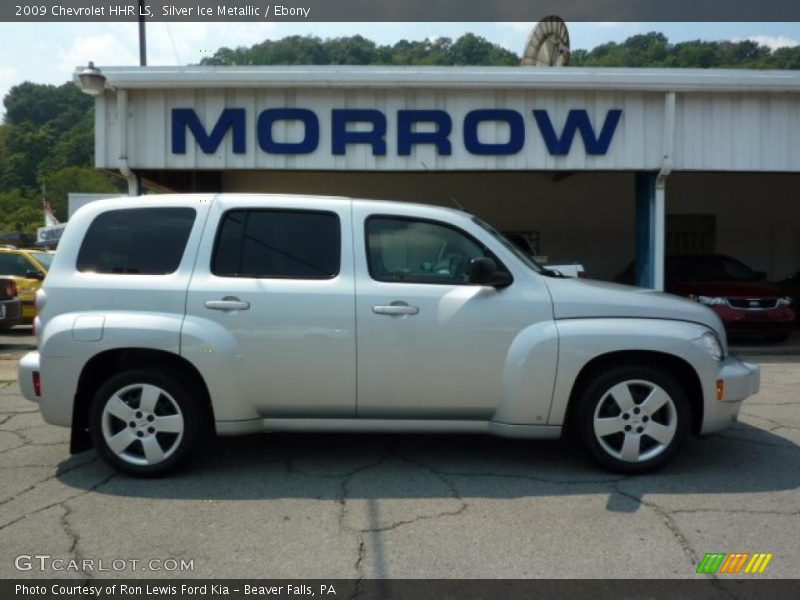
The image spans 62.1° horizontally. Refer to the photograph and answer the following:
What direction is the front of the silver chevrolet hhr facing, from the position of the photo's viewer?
facing to the right of the viewer

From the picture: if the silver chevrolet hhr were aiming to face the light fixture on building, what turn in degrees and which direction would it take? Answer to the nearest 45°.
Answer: approximately 135° to its left

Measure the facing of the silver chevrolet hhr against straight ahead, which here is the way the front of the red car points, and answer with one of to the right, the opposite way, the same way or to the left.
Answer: to the left

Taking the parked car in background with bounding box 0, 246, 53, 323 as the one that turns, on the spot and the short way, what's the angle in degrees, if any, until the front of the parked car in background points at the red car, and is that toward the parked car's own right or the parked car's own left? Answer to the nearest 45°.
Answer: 0° — it already faces it

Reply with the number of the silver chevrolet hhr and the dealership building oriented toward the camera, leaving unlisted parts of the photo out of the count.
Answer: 1

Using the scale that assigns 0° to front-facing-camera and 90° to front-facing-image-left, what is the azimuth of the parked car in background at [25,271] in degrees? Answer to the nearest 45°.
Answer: approximately 315°

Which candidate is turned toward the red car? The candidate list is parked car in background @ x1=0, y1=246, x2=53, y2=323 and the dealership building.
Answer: the parked car in background

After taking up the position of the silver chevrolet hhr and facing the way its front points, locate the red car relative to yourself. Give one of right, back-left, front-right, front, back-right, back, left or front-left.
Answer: front-left

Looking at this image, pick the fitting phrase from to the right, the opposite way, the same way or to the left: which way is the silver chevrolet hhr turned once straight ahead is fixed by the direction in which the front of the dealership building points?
to the left

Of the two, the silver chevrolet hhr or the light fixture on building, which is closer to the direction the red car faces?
the silver chevrolet hhr

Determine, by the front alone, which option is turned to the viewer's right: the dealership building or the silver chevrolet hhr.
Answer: the silver chevrolet hhr

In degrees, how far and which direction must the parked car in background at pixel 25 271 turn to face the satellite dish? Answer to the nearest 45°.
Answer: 0° — it already faces it
